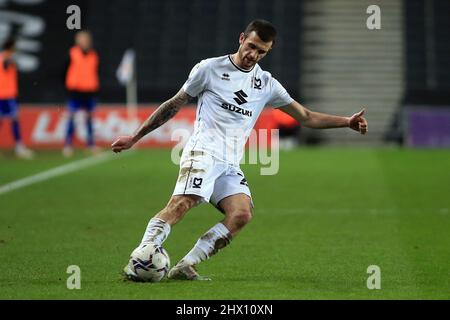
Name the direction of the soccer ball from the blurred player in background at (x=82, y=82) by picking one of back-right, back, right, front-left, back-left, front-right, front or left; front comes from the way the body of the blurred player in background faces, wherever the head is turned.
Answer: front

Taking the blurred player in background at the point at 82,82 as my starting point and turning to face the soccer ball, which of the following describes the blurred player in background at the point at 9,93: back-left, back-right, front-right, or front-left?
front-right

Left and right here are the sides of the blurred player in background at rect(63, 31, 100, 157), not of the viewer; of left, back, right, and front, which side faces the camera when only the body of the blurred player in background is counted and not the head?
front

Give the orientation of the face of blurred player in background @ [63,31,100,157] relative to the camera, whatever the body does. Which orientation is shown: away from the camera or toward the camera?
toward the camera

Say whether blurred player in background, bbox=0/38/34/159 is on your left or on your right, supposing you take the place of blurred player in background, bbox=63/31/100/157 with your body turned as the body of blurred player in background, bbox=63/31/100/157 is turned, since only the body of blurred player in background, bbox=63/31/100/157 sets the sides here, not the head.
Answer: on your right
